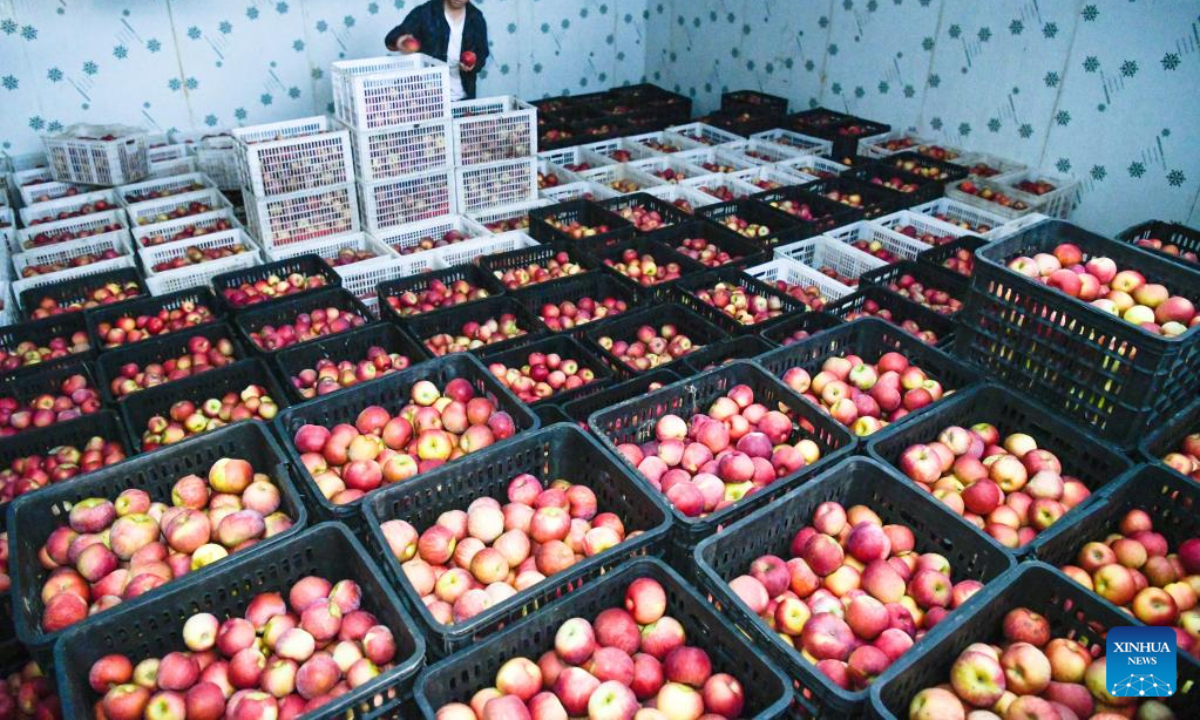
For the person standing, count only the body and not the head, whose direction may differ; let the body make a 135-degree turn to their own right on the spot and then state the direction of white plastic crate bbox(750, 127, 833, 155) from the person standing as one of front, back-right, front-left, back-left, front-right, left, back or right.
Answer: back-right

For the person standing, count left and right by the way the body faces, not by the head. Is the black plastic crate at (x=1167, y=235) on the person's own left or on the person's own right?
on the person's own left

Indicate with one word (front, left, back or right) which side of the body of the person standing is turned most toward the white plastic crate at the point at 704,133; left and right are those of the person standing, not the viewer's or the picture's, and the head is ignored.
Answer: left

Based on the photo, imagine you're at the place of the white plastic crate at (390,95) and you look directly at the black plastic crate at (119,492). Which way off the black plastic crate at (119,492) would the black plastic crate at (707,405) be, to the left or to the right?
left

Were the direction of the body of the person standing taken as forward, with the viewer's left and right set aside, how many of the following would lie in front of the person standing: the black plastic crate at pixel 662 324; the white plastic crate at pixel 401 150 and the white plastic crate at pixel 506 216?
3

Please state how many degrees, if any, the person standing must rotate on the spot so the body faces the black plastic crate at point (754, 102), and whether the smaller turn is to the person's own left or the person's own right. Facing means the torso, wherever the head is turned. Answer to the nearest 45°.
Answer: approximately 90° to the person's own left

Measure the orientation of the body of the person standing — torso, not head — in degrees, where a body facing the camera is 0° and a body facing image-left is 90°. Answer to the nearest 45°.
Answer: approximately 0°

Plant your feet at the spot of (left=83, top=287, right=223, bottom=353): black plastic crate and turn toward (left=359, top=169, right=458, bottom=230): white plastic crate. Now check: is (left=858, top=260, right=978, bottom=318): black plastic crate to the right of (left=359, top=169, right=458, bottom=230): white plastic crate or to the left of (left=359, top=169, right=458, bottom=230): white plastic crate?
right

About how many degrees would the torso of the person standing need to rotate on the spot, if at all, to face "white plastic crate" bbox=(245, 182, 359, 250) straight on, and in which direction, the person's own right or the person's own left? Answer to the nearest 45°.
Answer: approximately 45° to the person's own right

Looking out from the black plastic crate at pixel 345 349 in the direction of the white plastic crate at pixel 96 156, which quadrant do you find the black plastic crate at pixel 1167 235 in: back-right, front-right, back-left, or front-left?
back-right
